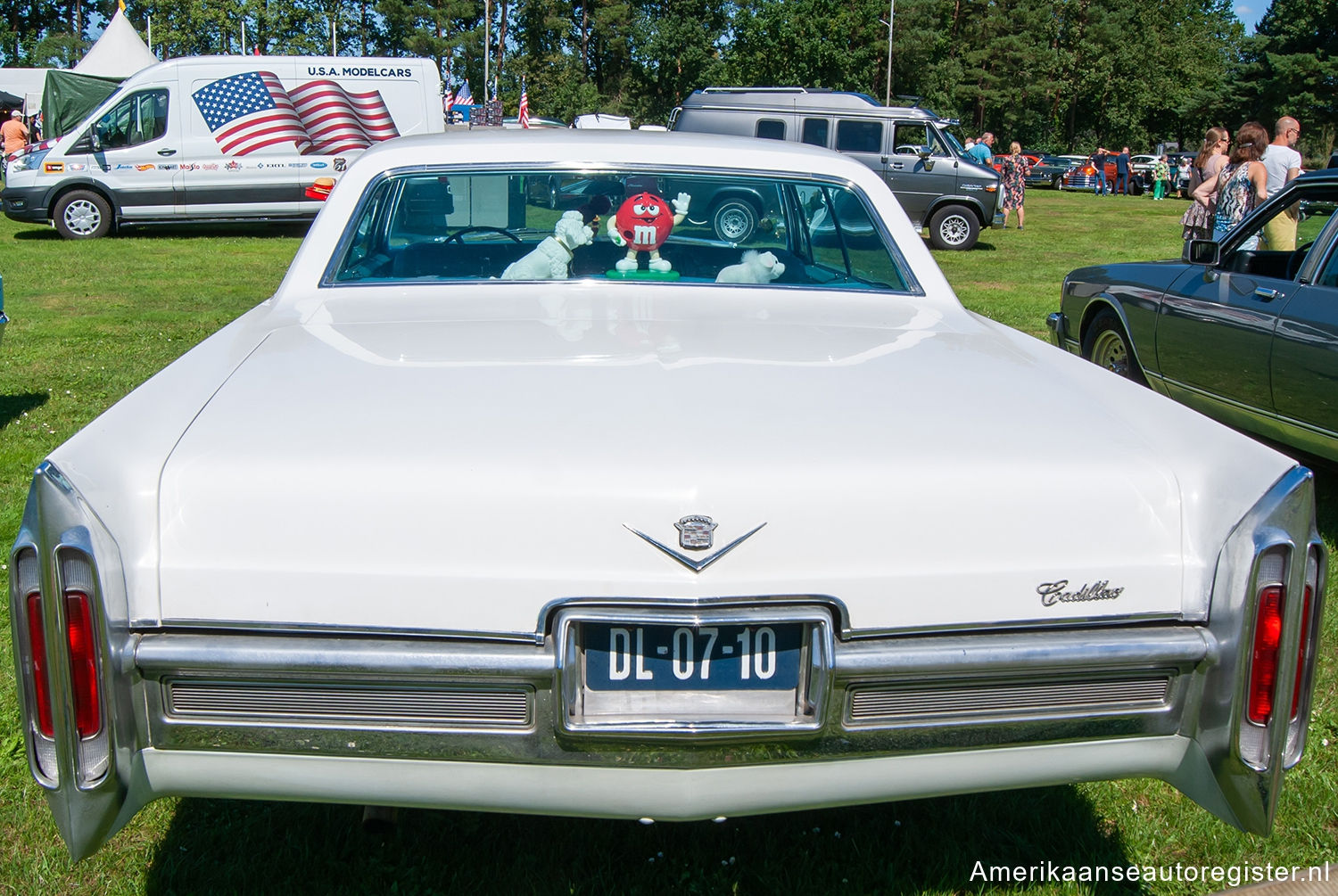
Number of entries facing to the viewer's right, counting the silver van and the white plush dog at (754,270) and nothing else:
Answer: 2

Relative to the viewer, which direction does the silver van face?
to the viewer's right

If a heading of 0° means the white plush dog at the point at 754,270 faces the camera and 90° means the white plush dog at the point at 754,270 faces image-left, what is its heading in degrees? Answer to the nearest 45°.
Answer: approximately 270°

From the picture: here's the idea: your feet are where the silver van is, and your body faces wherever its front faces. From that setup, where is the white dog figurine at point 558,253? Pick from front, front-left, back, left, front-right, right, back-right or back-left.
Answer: right

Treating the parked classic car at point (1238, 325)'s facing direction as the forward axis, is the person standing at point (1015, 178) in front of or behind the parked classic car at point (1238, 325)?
in front

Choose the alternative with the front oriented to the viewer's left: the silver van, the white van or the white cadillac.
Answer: the white van

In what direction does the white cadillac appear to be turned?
away from the camera
